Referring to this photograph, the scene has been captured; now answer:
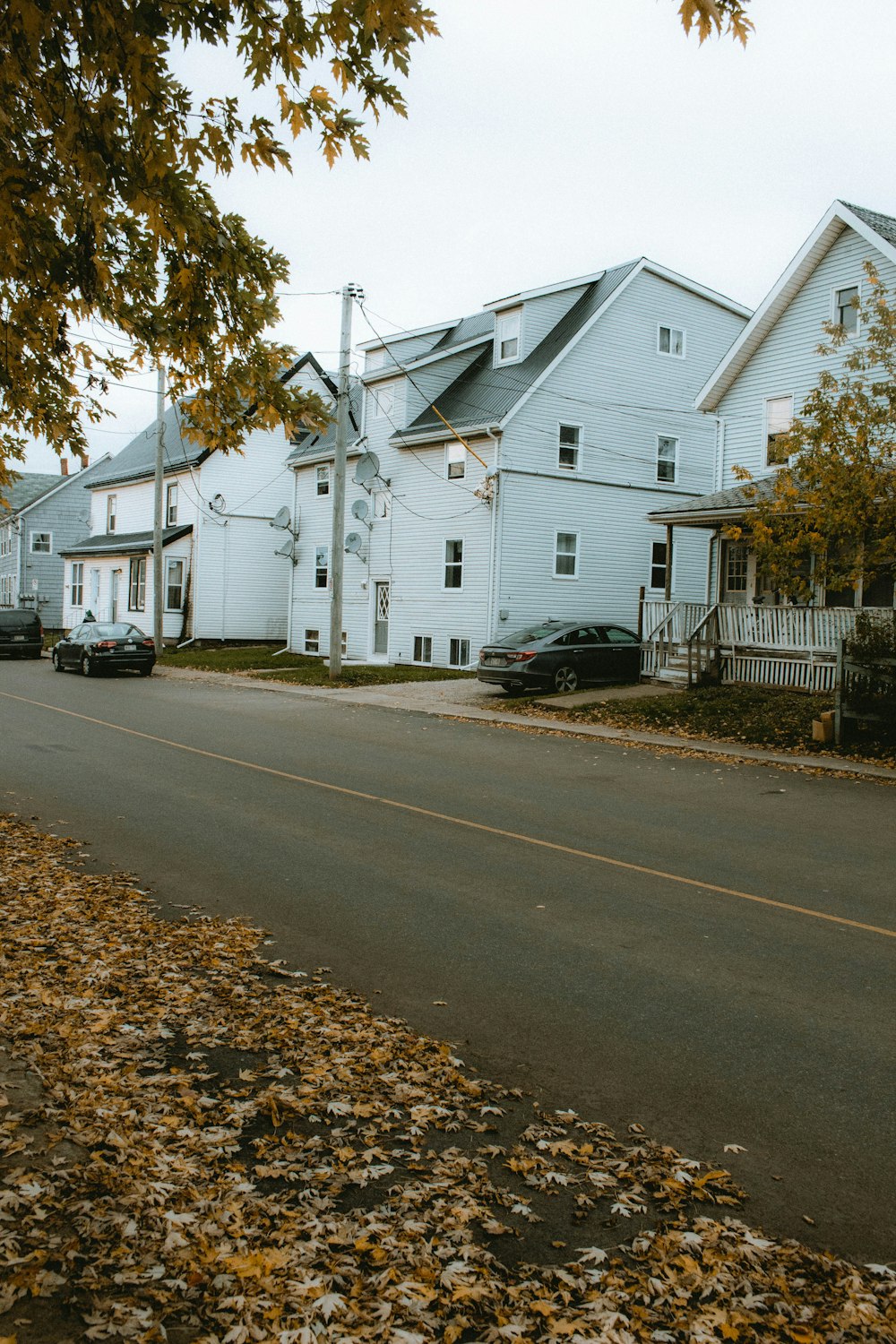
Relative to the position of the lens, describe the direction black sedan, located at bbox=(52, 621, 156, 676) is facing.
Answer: facing away from the viewer and to the left of the viewer

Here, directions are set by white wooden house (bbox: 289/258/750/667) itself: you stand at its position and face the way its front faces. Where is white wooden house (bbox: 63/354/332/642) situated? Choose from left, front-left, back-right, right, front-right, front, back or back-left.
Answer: right

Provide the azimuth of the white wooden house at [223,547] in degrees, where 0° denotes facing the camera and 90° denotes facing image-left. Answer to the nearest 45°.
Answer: approximately 45°

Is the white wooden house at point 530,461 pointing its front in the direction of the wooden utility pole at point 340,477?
yes

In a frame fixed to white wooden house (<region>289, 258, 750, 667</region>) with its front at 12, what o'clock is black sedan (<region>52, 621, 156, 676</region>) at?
The black sedan is roughly at 1 o'clock from the white wooden house.

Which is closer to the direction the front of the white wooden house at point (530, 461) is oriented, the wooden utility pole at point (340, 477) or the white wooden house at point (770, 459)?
the wooden utility pole

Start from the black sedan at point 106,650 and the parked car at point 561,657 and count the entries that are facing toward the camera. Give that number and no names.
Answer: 0

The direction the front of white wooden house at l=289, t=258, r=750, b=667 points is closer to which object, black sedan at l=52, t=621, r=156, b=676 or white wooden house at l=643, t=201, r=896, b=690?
the black sedan

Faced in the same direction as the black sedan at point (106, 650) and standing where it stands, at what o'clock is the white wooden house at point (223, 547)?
The white wooden house is roughly at 2 o'clock from the black sedan.

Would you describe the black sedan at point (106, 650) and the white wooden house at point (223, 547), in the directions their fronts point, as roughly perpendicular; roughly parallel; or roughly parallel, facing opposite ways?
roughly perpendicular

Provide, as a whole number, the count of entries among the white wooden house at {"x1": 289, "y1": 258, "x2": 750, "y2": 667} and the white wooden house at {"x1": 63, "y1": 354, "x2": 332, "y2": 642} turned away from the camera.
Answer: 0

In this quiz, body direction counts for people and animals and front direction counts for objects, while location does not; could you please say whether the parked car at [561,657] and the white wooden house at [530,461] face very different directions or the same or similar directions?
very different directions

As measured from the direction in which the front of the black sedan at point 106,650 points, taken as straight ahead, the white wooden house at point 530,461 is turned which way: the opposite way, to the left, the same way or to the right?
to the left

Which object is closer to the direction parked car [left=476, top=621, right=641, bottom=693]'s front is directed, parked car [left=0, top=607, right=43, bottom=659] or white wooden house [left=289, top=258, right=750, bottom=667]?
the white wooden house

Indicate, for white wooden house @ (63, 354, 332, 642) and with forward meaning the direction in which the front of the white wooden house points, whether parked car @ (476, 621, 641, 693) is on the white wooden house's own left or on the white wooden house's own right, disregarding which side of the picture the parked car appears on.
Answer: on the white wooden house's own left

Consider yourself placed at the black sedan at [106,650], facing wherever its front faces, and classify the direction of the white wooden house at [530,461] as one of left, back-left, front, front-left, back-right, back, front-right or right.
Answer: back-right
